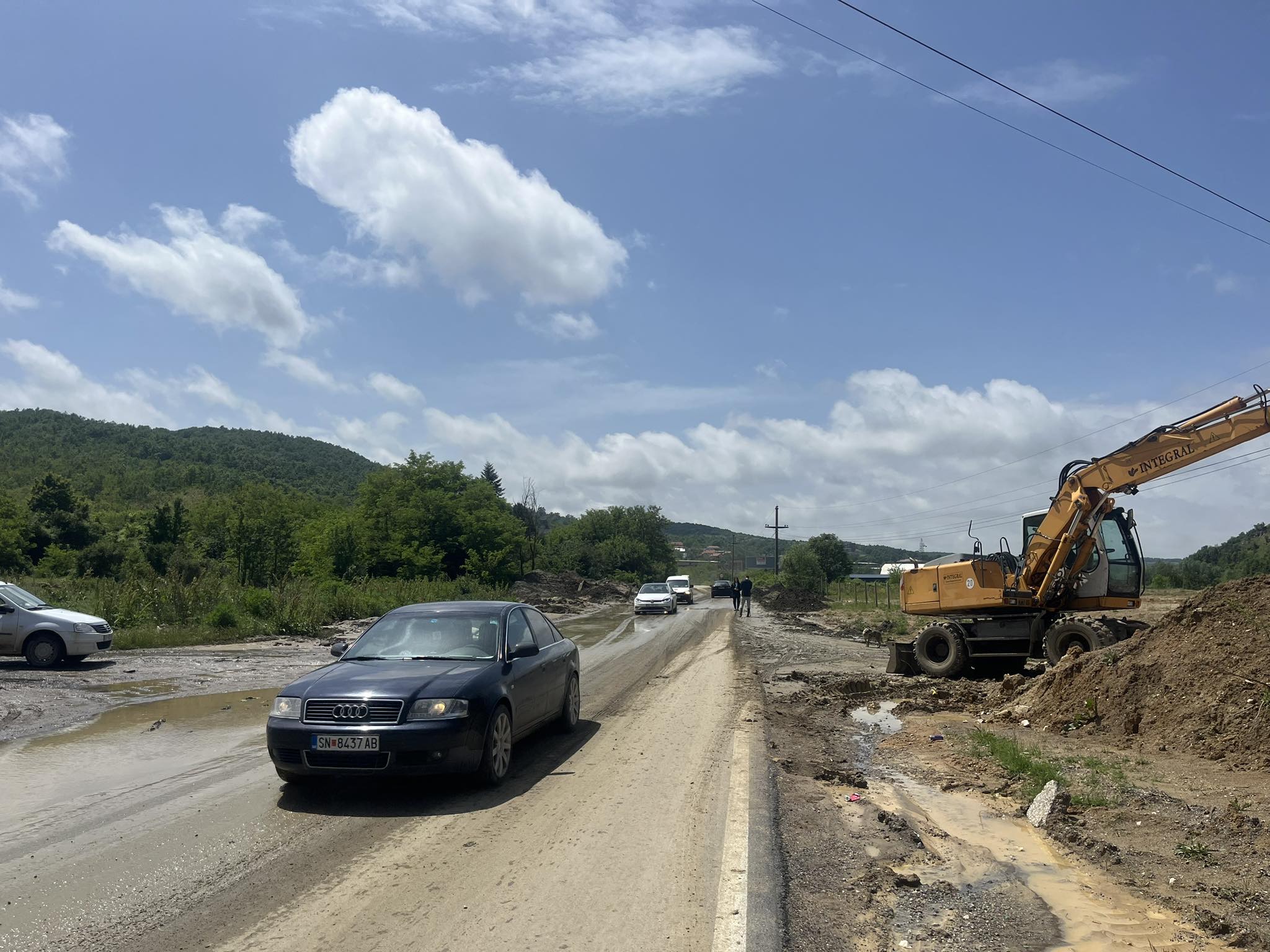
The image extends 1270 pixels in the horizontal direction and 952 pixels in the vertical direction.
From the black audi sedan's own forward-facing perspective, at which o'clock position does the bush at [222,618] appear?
The bush is roughly at 4 o'clock from the black audi sedan.

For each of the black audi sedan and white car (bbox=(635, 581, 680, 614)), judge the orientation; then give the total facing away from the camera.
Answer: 0

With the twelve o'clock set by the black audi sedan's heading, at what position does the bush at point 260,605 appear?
The bush is roughly at 4 o'clock from the black audi sedan.

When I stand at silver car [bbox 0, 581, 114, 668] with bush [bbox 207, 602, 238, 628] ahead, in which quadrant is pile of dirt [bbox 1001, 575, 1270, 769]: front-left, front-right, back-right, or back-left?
back-right

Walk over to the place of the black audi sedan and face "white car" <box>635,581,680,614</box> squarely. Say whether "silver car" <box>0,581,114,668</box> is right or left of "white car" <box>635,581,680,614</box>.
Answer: left

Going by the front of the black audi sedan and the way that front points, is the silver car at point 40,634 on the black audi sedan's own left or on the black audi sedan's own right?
on the black audi sedan's own right

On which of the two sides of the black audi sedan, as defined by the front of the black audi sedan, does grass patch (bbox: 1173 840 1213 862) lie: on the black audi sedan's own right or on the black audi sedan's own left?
on the black audi sedan's own left

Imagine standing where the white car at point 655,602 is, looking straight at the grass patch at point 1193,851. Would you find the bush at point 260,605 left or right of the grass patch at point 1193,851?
right

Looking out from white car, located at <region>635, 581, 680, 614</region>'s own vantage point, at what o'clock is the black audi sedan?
The black audi sedan is roughly at 12 o'clock from the white car.

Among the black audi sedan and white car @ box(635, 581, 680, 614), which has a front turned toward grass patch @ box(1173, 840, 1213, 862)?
the white car

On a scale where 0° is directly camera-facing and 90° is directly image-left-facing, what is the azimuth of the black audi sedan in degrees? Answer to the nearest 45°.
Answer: approximately 45°

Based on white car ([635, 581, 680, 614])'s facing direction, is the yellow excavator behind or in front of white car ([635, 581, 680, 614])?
in front
